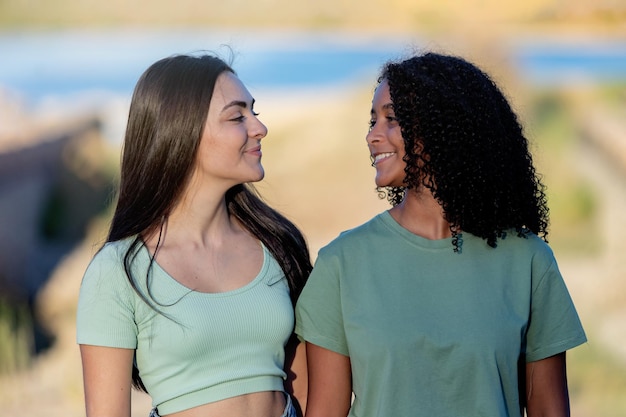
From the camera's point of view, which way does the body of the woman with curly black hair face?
toward the camera

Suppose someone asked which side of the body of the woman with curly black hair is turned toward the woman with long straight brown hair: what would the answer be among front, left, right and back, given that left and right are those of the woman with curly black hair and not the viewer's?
right

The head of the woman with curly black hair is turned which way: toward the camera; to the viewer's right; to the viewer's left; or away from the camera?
to the viewer's left

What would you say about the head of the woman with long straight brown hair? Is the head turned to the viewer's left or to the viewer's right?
to the viewer's right
